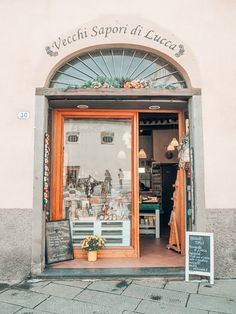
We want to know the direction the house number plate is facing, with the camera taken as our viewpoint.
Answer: facing the viewer

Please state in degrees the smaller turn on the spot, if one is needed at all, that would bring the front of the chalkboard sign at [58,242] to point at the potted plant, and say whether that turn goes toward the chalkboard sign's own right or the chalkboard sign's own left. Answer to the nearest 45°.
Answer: approximately 90° to the chalkboard sign's own left

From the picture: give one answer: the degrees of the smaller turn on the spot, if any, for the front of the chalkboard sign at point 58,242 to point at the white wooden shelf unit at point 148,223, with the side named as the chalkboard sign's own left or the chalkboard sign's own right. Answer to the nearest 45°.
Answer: approximately 135° to the chalkboard sign's own left

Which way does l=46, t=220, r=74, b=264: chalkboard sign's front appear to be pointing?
toward the camera

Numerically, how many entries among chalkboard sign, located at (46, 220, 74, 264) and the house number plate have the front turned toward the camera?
2

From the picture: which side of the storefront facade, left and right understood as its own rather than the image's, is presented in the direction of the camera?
front

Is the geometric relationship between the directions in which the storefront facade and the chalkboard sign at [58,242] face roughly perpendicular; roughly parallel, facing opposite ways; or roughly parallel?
roughly parallel

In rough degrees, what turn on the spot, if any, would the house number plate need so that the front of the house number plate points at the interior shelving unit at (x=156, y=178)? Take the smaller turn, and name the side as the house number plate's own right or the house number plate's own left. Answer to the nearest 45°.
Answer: approximately 135° to the house number plate's own left
